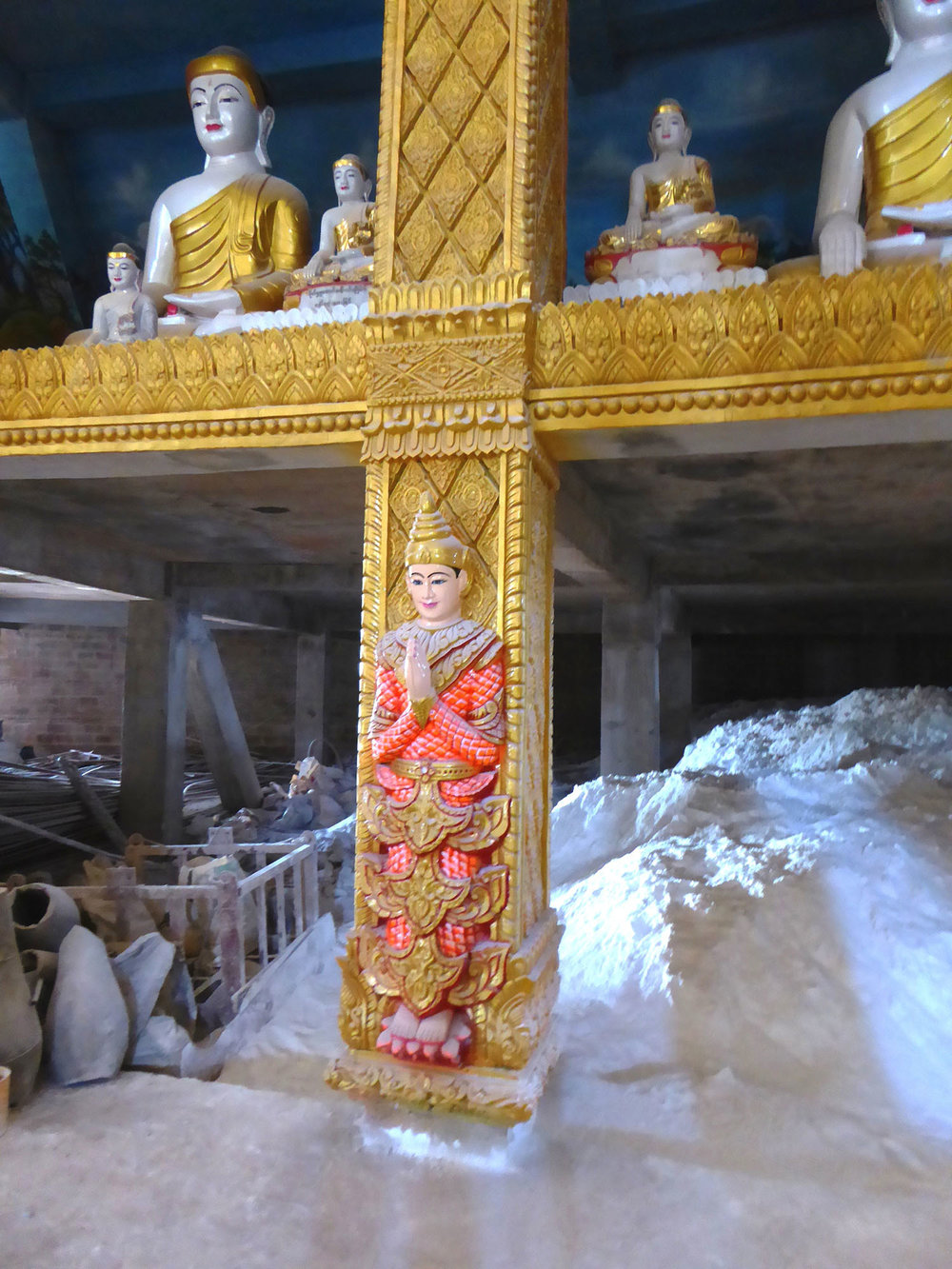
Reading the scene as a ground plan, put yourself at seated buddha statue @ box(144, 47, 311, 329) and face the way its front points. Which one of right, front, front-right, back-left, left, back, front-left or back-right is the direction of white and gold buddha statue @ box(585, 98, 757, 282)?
left

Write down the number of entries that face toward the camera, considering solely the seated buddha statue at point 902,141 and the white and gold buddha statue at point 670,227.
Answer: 2

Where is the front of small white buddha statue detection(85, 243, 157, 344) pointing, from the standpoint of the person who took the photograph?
facing the viewer and to the left of the viewer

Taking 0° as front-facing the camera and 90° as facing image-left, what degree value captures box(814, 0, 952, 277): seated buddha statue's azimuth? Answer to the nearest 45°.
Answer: approximately 0°

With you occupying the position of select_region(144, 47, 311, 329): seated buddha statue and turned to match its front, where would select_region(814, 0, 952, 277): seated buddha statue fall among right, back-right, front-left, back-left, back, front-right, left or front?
left

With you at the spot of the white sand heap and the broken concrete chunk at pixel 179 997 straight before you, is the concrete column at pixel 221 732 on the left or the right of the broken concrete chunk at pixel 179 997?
right
